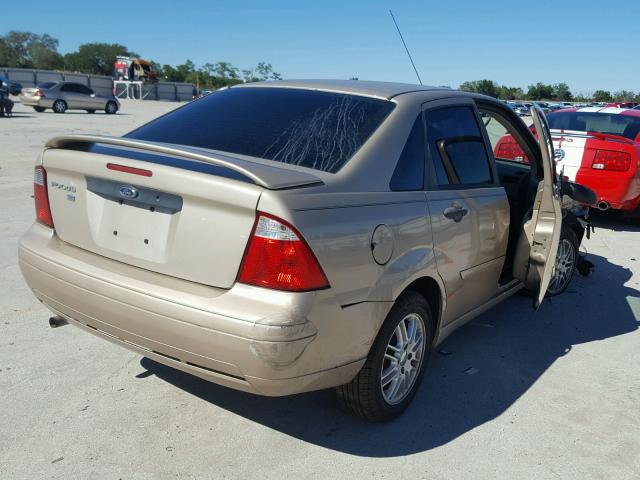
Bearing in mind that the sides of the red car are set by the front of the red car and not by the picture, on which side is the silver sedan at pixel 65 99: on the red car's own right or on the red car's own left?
on the red car's own left

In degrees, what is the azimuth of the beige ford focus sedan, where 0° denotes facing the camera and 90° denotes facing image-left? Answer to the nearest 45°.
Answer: approximately 225°

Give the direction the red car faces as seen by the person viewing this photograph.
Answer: facing away from the viewer and to the right of the viewer

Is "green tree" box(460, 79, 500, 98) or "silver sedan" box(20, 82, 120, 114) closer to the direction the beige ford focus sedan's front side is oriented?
the green tree

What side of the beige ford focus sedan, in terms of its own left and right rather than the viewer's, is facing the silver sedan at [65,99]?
left

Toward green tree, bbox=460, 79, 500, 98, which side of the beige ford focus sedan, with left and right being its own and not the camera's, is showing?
front

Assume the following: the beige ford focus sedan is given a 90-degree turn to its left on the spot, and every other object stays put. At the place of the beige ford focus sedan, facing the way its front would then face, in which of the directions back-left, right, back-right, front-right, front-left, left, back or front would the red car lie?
right
